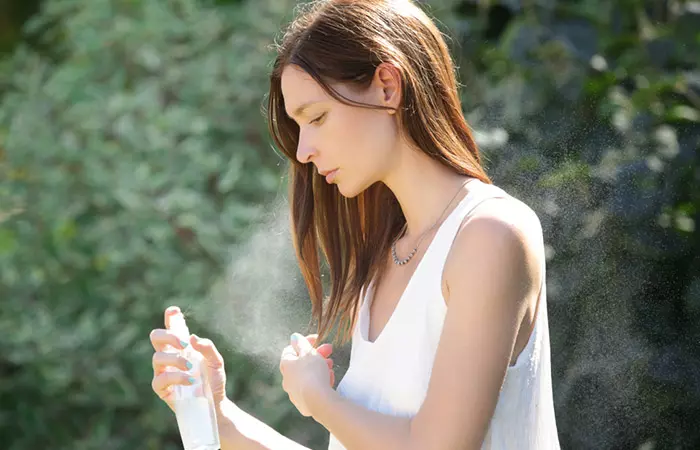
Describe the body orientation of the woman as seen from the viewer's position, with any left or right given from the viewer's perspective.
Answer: facing the viewer and to the left of the viewer

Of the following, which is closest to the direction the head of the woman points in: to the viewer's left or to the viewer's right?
to the viewer's left
